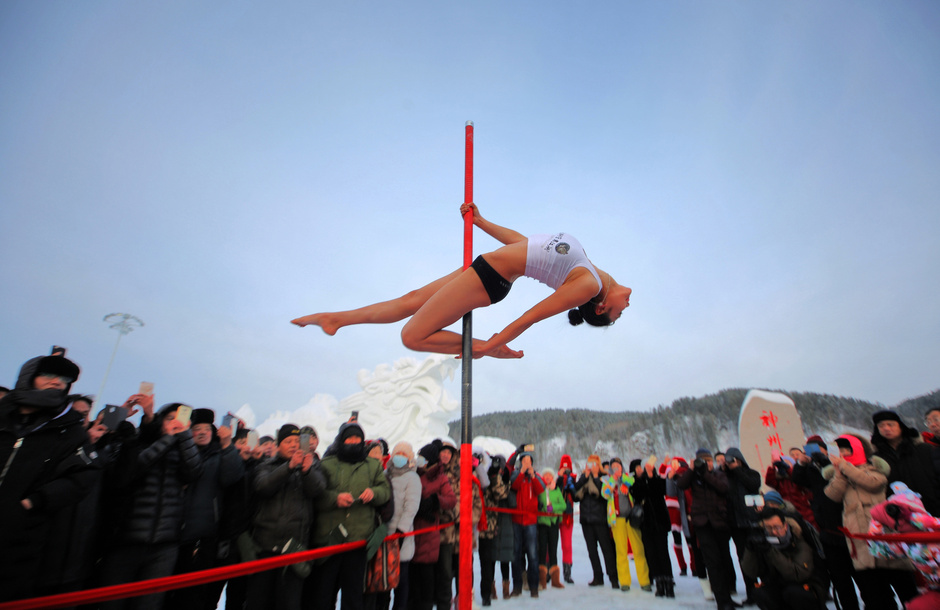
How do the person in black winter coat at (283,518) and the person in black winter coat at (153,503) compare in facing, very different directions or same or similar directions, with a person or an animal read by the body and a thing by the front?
same or similar directions

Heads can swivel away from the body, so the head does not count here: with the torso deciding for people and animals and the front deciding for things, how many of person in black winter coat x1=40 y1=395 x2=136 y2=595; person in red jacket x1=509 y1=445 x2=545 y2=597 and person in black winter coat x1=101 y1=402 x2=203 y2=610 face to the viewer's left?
0

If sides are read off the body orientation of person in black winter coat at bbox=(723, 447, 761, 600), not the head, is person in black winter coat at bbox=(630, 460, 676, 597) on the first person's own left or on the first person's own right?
on the first person's own right

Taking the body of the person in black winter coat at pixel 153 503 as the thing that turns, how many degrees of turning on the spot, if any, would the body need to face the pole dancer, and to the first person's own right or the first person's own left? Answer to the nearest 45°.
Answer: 0° — they already face them

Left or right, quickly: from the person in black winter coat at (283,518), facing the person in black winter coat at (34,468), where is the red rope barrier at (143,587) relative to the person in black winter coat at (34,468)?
left

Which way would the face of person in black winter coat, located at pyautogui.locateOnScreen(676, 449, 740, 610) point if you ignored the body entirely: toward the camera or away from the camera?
toward the camera

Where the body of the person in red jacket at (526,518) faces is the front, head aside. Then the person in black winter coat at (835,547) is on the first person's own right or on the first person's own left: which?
on the first person's own left

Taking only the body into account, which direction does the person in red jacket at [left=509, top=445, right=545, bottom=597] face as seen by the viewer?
toward the camera

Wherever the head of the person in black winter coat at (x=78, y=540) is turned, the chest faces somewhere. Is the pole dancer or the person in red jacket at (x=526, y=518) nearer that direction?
the pole dancer

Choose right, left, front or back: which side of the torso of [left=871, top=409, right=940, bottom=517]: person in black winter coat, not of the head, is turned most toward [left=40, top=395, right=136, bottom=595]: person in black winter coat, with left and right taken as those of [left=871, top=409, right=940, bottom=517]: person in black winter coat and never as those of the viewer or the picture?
front

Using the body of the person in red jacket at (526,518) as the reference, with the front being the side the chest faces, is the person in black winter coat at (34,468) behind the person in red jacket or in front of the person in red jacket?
in front

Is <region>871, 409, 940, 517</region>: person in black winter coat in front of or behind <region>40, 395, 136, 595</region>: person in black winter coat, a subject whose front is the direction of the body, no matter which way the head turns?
in front

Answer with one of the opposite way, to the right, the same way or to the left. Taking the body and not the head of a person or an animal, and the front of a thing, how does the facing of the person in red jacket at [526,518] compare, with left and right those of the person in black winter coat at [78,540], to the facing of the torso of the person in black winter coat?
to the right

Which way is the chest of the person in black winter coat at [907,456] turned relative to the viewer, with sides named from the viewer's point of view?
facing the viewer and to the left of the viewer

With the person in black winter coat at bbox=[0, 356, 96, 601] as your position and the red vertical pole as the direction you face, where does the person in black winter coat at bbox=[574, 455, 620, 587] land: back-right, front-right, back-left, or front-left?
front-left

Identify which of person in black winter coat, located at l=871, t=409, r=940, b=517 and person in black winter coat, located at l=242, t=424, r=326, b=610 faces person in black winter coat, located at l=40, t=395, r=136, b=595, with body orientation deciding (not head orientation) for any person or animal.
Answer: person in black winter coat, located at l=871, t=409, r=940, b=517

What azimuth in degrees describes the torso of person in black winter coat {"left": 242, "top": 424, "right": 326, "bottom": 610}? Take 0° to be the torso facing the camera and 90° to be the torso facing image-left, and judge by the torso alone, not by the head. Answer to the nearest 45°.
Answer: approximately 315°

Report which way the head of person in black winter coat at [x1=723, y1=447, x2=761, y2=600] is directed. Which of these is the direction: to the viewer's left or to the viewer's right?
to the viewer's left

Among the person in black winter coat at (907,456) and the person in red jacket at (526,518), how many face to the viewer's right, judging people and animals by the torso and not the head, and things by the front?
0

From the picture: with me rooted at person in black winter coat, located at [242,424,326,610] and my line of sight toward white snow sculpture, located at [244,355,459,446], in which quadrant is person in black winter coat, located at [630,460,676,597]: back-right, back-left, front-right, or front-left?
front-right

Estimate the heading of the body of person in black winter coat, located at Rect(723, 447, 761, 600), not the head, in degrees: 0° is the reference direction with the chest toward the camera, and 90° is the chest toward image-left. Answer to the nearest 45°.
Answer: approximately 45°
